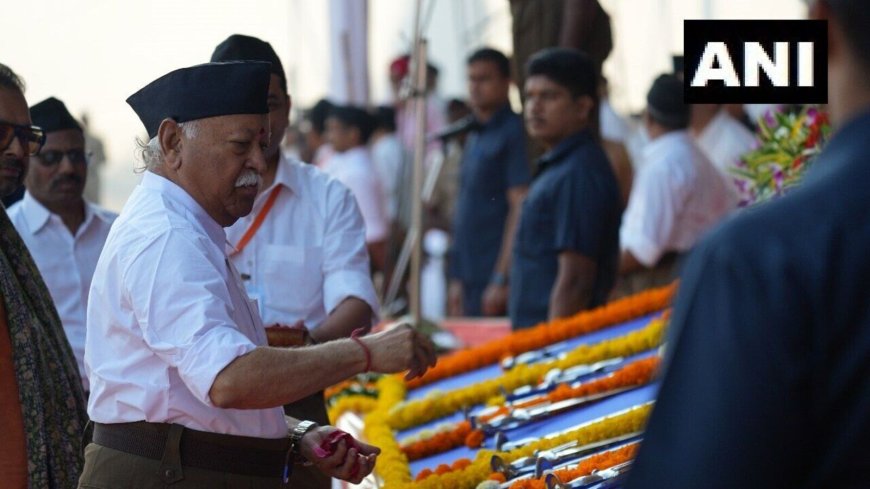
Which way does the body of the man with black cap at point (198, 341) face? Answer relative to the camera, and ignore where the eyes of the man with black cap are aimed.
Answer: to the viewer's right

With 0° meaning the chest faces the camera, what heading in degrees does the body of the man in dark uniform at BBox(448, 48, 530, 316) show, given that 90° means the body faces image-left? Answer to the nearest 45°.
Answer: approximately 45°
